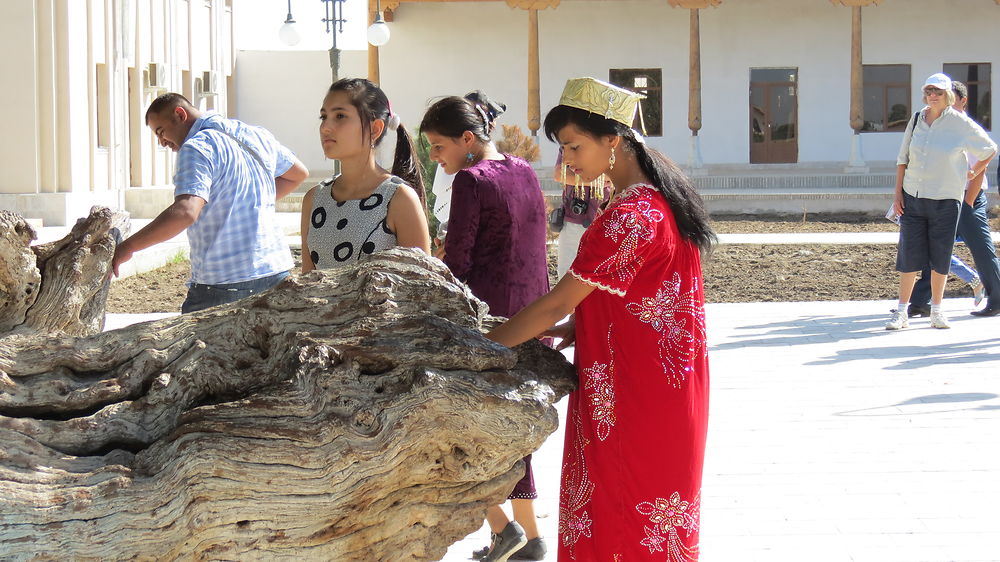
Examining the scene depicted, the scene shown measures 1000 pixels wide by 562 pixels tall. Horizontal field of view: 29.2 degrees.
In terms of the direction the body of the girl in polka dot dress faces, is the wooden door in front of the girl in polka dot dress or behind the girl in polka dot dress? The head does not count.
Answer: behind

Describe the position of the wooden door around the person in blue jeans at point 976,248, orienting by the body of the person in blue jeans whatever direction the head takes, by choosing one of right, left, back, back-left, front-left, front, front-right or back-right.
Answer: right

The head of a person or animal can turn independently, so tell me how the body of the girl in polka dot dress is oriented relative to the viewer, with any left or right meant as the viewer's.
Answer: facing the viewer and to the left of the viewer

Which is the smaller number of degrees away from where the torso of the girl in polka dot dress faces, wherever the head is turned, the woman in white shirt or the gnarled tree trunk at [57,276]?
the gnarled tree trunk

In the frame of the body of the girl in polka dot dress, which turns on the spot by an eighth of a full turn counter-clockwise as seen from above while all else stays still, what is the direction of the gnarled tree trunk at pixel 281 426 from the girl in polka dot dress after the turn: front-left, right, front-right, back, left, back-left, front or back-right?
front

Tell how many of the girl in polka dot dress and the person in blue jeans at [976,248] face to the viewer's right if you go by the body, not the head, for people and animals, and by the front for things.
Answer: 0

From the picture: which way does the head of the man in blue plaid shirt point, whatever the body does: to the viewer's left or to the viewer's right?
to the viewer's left

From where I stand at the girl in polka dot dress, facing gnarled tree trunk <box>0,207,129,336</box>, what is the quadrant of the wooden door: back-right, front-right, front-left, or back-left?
back-right

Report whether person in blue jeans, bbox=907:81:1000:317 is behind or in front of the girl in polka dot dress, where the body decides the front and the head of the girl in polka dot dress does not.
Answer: behind

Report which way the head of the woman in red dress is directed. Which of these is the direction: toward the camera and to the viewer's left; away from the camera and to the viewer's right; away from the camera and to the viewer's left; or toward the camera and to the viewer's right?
toward the camera and to the viewer's left
